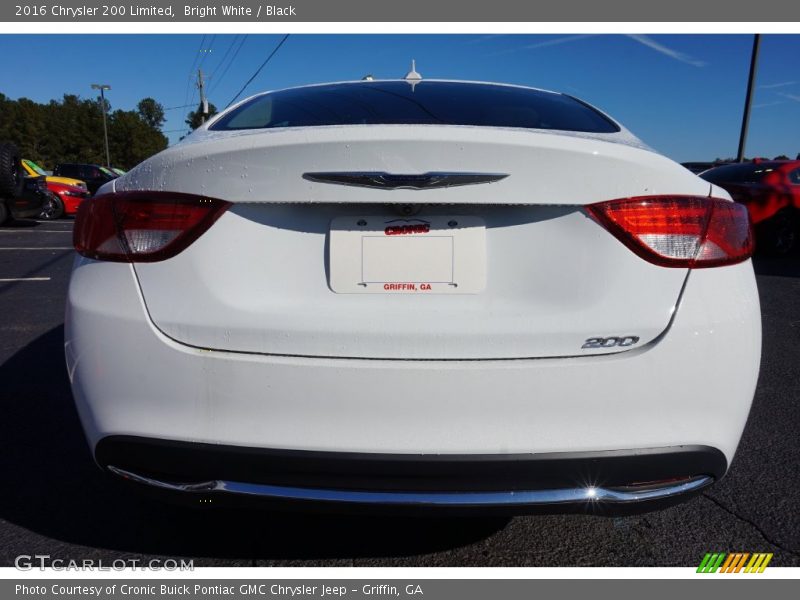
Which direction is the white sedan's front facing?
away from the camera

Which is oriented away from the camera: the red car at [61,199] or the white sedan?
the white sedan

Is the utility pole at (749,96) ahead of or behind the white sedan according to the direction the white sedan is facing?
ahead

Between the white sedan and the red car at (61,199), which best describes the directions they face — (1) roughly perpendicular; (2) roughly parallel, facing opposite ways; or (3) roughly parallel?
roughly perpendicular

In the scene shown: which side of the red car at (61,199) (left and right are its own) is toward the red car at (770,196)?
front

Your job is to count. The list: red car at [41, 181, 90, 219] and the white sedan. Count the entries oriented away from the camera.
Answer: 1

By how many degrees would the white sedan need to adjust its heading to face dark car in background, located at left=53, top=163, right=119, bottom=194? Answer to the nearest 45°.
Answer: approximately 45° to its left
